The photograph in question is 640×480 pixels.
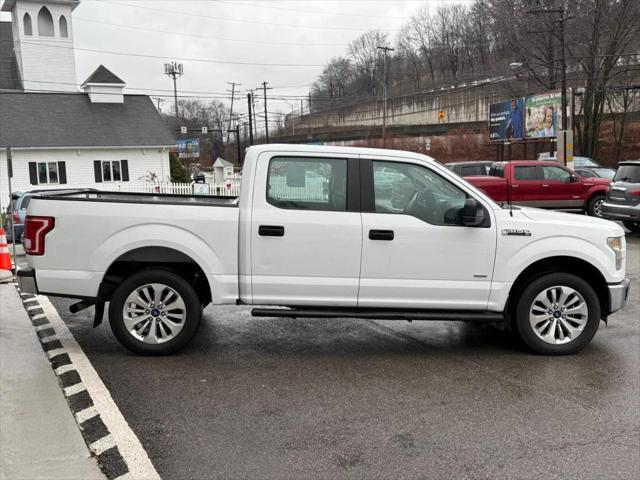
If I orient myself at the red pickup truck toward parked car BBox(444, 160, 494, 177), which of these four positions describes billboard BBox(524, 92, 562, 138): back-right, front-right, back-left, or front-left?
front-right

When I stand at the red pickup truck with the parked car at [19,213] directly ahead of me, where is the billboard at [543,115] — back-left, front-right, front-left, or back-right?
back-right

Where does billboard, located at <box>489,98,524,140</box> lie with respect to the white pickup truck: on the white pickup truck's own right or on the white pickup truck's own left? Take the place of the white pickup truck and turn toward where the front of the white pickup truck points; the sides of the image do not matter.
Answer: on the white pickup truck's own left

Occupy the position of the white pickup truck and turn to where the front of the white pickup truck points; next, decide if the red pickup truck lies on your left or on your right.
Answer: on your left

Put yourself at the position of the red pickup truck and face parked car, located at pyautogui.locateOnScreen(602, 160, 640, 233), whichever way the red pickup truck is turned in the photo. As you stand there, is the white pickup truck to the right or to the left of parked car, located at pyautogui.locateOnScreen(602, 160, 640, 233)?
right

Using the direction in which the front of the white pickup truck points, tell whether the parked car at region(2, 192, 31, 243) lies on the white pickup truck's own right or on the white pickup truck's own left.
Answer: on the white pickup truck's own left

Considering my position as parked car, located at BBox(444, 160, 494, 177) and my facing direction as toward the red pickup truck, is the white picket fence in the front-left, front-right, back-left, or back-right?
back-right

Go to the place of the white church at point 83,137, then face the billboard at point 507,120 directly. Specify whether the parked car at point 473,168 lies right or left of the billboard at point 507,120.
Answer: right

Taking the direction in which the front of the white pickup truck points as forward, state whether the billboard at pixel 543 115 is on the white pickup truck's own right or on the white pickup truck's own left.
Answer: on the white pickup truck's own left

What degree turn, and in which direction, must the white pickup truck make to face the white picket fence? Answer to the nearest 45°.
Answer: approximately 90° to its left

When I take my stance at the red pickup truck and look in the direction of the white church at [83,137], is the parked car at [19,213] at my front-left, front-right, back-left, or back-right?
front-left

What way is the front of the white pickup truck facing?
to the viewer's right

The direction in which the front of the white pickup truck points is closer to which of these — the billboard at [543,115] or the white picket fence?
the billboard
